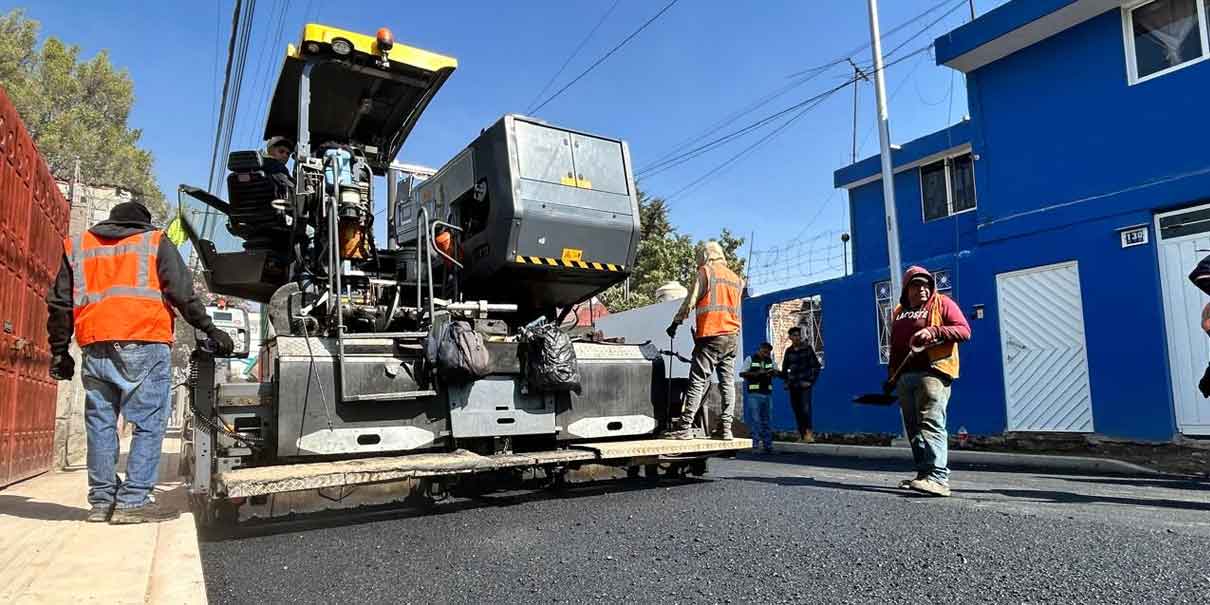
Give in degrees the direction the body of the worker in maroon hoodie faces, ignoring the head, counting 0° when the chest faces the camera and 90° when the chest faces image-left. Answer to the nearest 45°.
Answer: approximately 45°

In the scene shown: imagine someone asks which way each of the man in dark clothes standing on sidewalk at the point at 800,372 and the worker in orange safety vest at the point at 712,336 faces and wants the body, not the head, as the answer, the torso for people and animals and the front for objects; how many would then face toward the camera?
1

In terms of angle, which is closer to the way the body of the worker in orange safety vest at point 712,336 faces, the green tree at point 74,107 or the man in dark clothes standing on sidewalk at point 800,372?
the green tree

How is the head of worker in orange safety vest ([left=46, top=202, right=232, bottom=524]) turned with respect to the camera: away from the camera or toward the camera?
away from the camera

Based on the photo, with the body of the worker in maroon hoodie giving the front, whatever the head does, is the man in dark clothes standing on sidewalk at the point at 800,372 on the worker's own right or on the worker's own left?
on the worker's own right

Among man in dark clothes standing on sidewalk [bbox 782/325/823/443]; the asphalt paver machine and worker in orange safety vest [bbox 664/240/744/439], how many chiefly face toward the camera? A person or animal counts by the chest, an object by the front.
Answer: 1

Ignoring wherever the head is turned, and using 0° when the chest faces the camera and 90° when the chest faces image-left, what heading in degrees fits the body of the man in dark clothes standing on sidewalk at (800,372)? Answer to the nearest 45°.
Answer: approximately 0°

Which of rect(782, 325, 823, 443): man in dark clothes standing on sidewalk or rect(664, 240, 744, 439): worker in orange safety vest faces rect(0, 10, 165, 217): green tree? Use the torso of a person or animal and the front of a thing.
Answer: the worker in orange safety vest

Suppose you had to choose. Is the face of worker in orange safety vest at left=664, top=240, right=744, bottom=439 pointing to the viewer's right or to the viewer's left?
to the viewer's left
